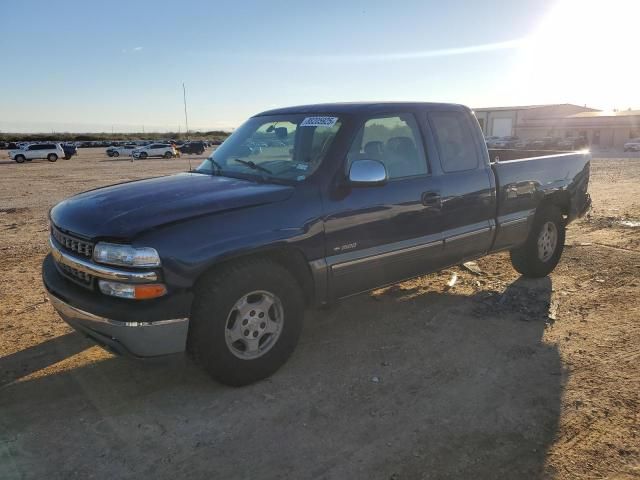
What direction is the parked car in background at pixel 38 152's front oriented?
to the viewer's left

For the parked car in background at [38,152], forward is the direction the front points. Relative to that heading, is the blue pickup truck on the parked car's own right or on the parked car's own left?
on the parked car's own left

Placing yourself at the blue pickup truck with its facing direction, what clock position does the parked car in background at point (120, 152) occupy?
The parked car in background is roughly at 4 o'clock from the blue pickup truck.

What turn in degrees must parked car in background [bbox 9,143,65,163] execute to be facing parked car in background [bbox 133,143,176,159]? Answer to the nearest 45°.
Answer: approximately 180°

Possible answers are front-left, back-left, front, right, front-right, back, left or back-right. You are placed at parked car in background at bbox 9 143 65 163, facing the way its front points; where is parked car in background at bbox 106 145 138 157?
back-right

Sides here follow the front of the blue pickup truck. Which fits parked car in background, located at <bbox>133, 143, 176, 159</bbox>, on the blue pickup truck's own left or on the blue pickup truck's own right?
on the blue pickup truck's own right

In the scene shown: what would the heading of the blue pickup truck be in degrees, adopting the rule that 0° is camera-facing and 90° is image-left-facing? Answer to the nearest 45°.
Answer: approximately 45°

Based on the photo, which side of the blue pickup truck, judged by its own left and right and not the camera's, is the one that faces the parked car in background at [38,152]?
right
